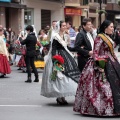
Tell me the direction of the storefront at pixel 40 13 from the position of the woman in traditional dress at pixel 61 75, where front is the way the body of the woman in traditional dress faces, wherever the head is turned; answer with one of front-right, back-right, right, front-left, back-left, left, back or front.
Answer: back-left

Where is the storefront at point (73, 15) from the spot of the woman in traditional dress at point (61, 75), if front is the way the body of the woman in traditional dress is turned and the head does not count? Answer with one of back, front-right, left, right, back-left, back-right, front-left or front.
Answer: back-left

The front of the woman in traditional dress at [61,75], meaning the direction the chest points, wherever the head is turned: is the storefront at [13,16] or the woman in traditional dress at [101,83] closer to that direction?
the woman in traditional dress

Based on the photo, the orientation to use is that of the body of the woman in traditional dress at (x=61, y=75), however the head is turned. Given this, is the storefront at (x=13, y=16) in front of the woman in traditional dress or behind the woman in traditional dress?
behind

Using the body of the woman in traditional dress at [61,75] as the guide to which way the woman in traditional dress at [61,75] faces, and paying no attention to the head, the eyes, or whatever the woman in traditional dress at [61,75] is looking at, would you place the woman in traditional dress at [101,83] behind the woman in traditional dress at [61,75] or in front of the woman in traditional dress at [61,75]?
in front

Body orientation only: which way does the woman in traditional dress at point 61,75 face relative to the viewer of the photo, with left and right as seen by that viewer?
facing the viewer and to the right of the viewer
